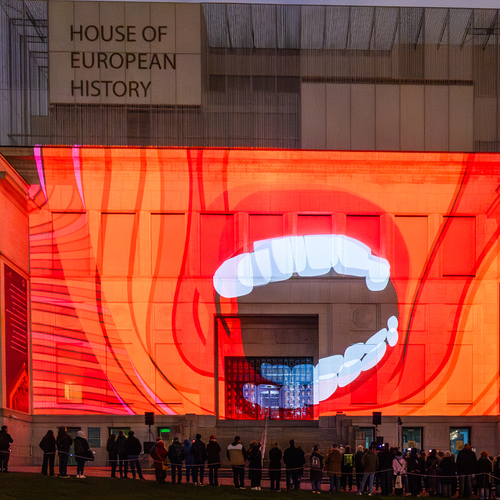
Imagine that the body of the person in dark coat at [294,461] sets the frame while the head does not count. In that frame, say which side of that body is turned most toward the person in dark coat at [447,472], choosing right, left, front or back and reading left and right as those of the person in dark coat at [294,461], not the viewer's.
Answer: right

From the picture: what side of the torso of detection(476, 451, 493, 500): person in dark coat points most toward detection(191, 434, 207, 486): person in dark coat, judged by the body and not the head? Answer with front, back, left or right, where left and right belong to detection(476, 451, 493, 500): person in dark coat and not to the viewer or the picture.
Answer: left

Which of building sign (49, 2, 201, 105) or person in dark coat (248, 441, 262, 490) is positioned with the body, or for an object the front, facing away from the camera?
the person in dark coat

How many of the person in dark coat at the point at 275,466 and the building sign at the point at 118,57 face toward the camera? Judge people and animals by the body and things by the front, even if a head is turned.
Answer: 1

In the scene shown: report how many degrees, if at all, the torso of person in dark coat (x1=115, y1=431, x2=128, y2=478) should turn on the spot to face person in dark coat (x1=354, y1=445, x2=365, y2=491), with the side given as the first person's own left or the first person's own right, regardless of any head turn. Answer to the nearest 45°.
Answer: approximately 90° to the first person's own right

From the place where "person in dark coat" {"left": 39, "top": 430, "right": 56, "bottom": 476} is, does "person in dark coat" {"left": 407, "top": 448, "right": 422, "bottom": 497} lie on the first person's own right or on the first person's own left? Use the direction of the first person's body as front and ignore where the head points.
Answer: on the first person's own right

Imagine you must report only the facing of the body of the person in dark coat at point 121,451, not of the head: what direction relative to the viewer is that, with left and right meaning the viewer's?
facing away from the viewer

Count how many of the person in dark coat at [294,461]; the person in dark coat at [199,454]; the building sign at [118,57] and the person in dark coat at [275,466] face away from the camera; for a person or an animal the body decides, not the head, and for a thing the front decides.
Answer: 3

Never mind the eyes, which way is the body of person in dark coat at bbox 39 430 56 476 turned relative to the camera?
away from the camera

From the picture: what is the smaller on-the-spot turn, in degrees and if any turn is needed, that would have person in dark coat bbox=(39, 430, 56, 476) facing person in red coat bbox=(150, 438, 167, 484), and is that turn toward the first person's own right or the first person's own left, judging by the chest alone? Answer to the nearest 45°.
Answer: approximately 90° to the first person's own right

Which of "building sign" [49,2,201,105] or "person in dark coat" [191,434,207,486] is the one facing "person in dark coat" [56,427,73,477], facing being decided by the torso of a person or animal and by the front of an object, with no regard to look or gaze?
the building sign

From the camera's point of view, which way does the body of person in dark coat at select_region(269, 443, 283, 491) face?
away from the camera

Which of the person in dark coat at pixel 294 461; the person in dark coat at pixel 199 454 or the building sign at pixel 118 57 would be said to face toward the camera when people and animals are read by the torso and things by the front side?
the building sign
